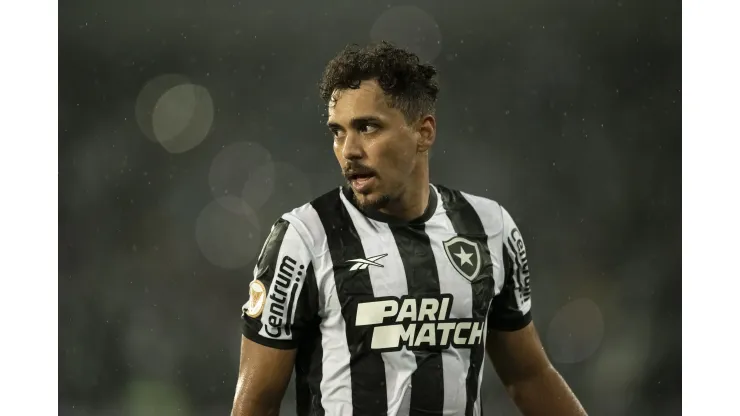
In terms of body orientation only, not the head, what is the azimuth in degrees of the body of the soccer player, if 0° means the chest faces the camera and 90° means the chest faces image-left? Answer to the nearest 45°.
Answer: approximately 315°

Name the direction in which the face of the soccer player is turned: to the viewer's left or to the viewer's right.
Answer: to the viewer's left
